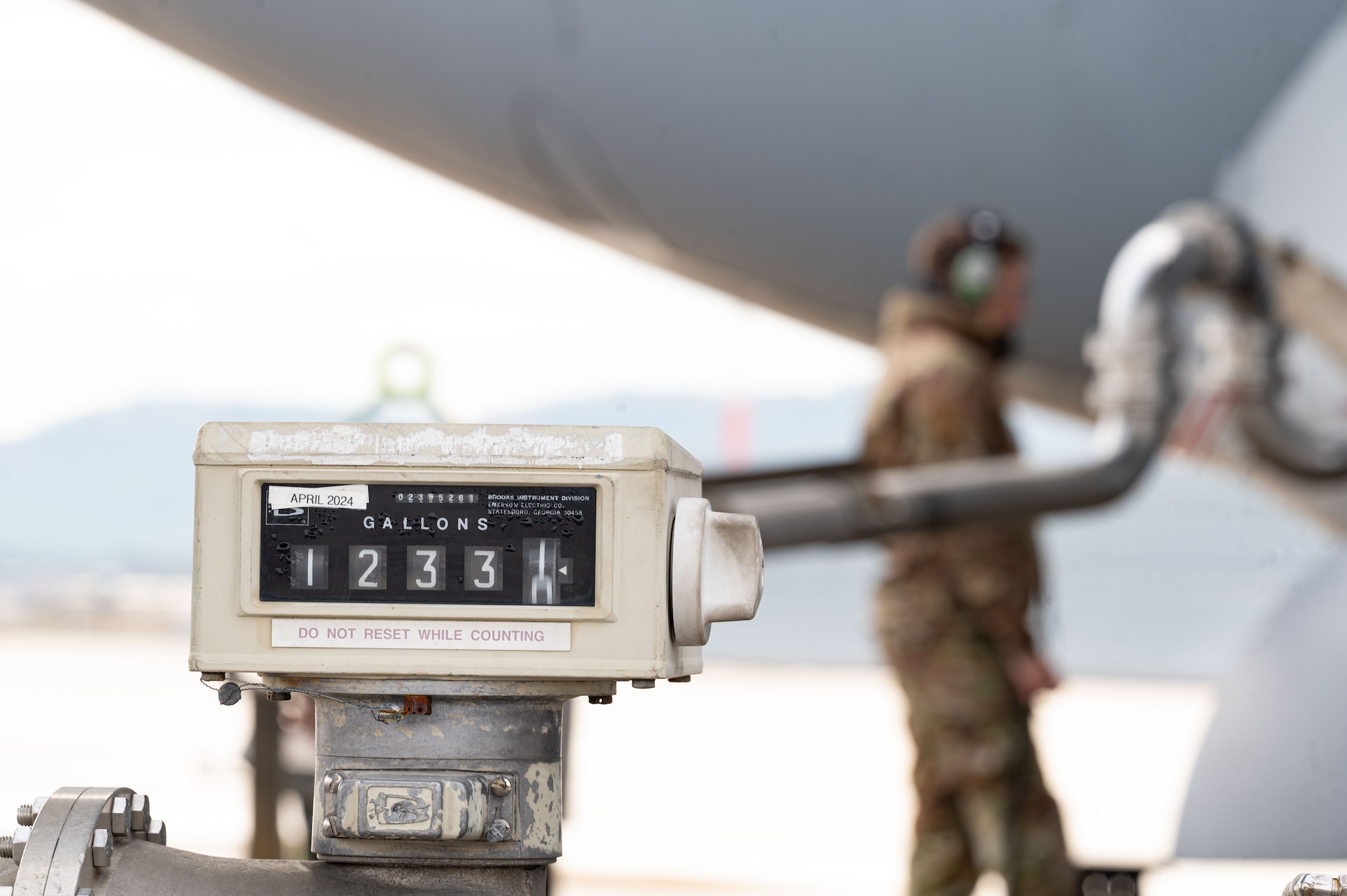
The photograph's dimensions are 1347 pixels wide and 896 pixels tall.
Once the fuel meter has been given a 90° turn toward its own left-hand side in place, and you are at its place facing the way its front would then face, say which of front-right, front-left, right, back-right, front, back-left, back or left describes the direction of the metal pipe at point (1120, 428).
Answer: front-left

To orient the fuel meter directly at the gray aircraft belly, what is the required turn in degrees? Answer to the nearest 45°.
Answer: approximately 180°

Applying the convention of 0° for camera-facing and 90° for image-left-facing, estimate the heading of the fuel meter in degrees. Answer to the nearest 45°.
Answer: approximately 0°
